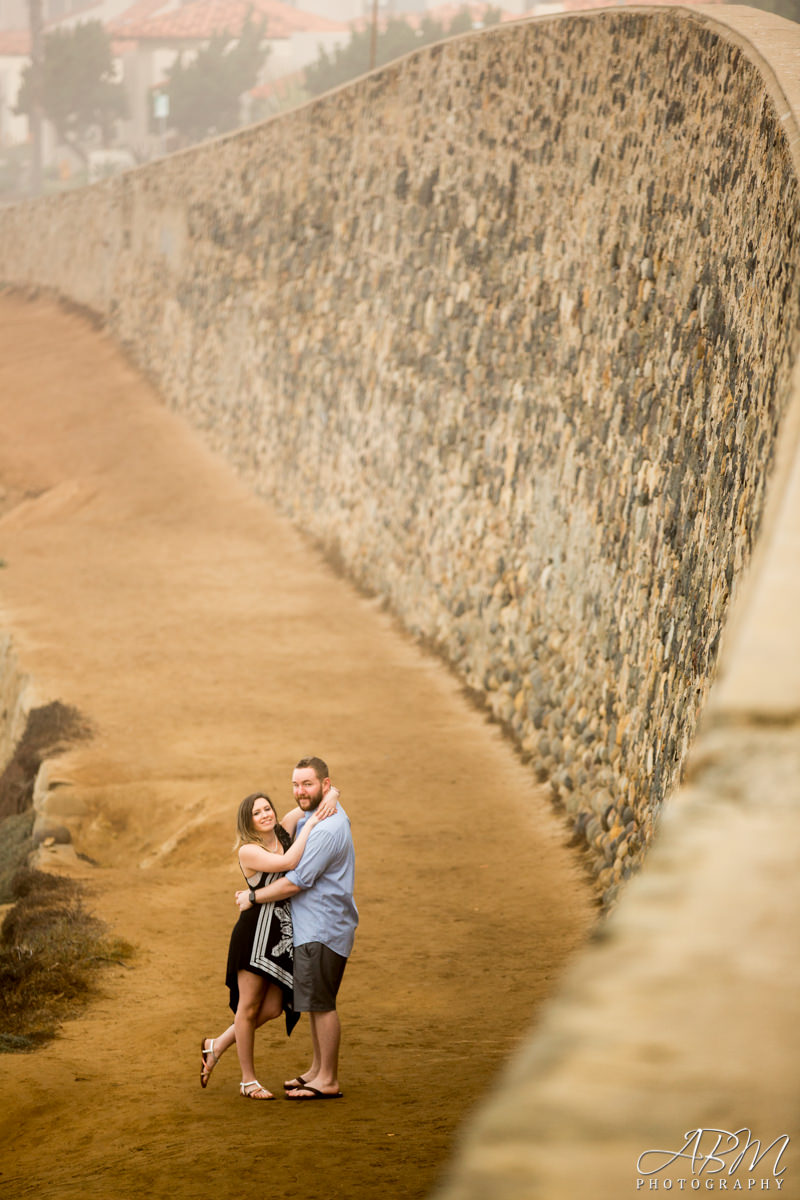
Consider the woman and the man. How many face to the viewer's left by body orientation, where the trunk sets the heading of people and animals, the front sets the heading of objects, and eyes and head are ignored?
1

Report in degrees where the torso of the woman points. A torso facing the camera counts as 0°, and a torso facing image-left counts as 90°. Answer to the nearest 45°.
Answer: approximately 315°

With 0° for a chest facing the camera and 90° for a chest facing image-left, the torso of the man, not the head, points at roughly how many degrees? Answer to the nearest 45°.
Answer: approximately 90°

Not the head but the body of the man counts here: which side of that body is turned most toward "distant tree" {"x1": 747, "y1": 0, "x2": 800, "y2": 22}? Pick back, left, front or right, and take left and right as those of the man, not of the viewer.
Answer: right

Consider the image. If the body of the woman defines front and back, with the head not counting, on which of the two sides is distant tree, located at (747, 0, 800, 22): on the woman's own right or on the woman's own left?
on the woman's own left

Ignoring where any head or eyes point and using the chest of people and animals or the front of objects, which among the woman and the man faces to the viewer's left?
the man
